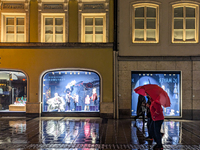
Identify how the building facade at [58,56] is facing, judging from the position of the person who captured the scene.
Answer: facing the viewer

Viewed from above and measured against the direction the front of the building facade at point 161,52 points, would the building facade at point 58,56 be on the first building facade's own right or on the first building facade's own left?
on the first building facade's own right

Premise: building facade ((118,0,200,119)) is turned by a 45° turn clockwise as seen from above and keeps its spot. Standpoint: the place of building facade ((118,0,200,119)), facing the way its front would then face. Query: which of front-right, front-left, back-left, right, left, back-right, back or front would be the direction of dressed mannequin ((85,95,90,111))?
front-right

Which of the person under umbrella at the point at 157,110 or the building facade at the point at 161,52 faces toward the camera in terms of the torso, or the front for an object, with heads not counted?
the building facade

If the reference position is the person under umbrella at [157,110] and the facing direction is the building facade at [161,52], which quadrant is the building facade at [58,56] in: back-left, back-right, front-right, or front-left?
front-left

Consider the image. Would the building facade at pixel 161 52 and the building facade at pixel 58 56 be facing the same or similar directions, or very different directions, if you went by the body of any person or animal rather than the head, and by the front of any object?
same or similar directions

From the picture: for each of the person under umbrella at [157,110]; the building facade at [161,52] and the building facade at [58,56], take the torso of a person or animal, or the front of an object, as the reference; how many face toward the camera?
2

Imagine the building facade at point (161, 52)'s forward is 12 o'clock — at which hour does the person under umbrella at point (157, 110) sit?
The person under umbrella is roughly at 12 o'clock from the building facade.

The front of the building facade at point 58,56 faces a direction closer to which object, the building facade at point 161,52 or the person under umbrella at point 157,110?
the person under umbrella

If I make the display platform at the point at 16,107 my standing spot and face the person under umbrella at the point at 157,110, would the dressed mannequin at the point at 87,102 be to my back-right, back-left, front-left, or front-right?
front-left

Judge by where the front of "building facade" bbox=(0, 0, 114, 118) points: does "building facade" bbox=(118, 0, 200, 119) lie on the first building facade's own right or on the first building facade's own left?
on the first building facade's own left

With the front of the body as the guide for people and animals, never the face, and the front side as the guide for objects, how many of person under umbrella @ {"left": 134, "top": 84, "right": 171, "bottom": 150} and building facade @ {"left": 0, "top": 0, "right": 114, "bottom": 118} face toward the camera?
1

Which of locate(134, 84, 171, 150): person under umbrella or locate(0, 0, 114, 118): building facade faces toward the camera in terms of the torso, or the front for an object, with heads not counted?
the building facade
